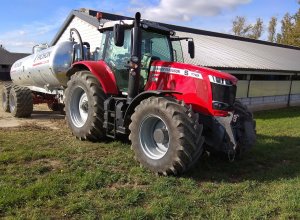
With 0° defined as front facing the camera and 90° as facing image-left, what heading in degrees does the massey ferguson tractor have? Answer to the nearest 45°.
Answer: approximately 315°

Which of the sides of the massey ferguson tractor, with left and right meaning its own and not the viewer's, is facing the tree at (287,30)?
left
